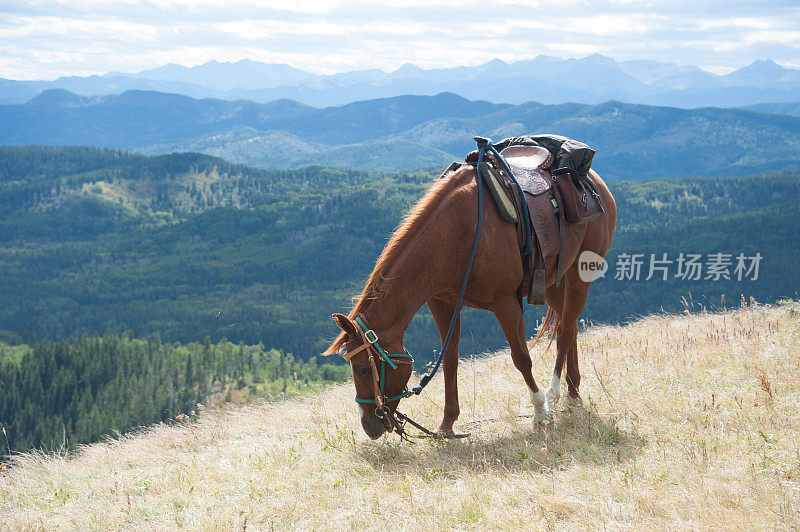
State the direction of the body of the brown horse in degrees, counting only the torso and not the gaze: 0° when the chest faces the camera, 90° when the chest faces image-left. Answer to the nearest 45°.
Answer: approximately 45°
